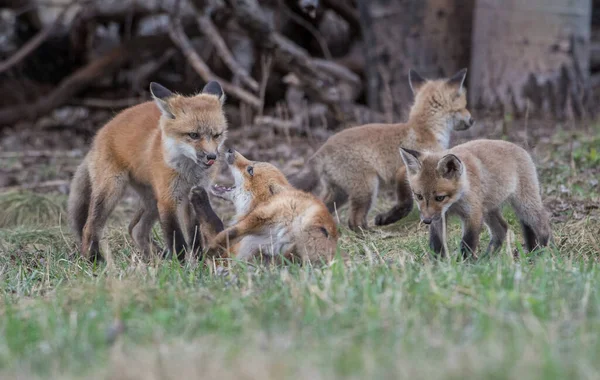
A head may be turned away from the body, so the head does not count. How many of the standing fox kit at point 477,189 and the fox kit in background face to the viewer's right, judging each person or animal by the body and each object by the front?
1

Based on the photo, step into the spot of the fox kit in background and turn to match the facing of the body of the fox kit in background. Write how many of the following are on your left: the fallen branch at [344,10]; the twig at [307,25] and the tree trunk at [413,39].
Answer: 3

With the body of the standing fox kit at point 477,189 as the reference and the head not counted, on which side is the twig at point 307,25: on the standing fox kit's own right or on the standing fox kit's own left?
on the standing fox kit's own right

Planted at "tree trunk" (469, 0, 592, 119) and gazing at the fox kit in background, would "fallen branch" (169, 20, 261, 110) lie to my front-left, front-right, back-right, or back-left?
front-right

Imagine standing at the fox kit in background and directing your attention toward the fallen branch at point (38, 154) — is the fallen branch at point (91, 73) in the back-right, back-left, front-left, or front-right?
front-right

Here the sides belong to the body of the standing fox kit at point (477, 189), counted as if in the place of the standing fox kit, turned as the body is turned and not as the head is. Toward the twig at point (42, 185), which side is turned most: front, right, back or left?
right

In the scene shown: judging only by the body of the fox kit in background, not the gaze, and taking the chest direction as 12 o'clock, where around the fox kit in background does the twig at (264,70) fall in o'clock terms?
The twig is roughly at 8 o'clock from the fox kit in background.

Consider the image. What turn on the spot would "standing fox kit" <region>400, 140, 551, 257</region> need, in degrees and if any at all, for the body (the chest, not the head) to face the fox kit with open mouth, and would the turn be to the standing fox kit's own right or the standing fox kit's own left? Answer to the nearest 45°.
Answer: approximately 45° to the standing fox kit's own right

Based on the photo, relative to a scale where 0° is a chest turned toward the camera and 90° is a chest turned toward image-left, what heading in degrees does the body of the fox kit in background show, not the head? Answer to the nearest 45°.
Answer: approximately 270°

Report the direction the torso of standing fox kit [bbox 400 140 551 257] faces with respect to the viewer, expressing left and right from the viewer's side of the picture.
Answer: facing the viewer and to the left of the viewer

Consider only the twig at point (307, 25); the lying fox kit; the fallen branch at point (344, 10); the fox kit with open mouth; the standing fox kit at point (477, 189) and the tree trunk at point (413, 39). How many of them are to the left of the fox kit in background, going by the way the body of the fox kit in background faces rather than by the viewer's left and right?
3
